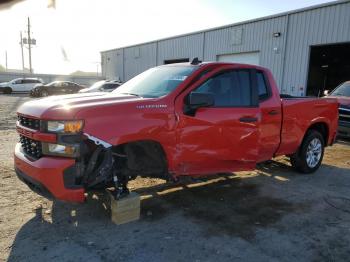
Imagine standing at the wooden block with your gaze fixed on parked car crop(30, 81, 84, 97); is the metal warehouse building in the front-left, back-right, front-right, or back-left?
front-right

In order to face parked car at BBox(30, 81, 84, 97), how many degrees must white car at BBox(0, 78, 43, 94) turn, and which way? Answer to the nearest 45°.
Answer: approximately 135° to its left

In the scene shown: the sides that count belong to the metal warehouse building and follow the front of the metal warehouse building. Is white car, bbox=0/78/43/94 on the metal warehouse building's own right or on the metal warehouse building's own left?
on the metal warehouse building's own right

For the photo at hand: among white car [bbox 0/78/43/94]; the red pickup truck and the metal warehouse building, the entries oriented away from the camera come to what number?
0

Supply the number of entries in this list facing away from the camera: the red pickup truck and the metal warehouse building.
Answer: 0

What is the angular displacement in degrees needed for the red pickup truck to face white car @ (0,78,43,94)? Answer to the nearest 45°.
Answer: approximately 90° to its right

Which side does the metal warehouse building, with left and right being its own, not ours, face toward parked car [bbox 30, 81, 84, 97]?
right

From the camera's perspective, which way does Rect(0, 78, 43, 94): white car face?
to the viewer's left

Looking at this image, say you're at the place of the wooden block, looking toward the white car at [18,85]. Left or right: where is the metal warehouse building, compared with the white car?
right

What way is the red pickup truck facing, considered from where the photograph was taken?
facing the viewer and to the left of the viewer

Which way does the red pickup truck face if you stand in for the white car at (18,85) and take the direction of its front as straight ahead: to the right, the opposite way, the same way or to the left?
the same way

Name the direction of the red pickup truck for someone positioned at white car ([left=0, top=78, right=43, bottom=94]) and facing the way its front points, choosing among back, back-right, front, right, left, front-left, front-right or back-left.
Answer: left
